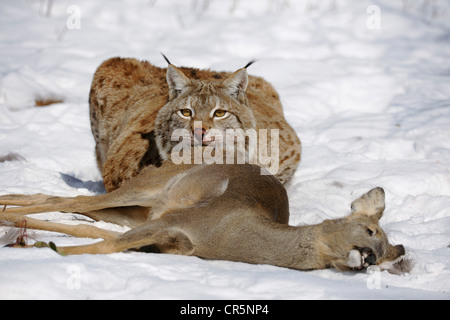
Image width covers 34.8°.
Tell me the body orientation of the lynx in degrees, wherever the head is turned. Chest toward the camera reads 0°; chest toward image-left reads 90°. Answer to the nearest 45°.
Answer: approximately 0°

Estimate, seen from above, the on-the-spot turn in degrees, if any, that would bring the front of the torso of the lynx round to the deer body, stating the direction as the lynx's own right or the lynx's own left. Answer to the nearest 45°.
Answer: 0° — it already faces it
